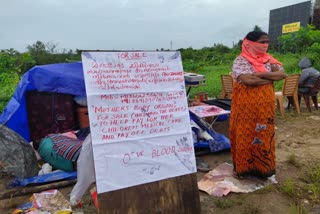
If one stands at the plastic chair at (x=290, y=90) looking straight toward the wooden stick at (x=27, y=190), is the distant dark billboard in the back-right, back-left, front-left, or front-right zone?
back-right

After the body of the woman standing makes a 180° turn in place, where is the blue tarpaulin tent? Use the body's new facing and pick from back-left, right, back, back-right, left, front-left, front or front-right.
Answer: front-left

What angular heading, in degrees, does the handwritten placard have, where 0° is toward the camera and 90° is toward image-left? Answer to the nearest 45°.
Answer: approximately 0°

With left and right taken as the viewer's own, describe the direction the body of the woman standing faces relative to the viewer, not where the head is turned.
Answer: facing the viewer and to the right of the viewer

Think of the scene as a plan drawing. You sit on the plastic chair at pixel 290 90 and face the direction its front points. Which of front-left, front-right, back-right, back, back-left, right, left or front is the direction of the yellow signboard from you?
back-right

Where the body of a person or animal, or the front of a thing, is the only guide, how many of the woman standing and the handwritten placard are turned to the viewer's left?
0

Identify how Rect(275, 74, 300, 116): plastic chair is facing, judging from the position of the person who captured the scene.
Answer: facing the viewer and to the left of the viewer

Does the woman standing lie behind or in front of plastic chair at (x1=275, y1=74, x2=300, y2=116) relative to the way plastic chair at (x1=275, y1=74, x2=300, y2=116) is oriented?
in front

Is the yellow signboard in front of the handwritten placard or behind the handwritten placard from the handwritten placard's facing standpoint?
behind

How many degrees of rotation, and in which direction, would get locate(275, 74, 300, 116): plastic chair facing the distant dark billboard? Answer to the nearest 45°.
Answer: approximately 135° to its right

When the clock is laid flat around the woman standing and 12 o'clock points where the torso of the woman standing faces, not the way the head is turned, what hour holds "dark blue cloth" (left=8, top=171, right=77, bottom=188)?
The dark blue cloth is roughly at 4 o'clock from the woman standing.
